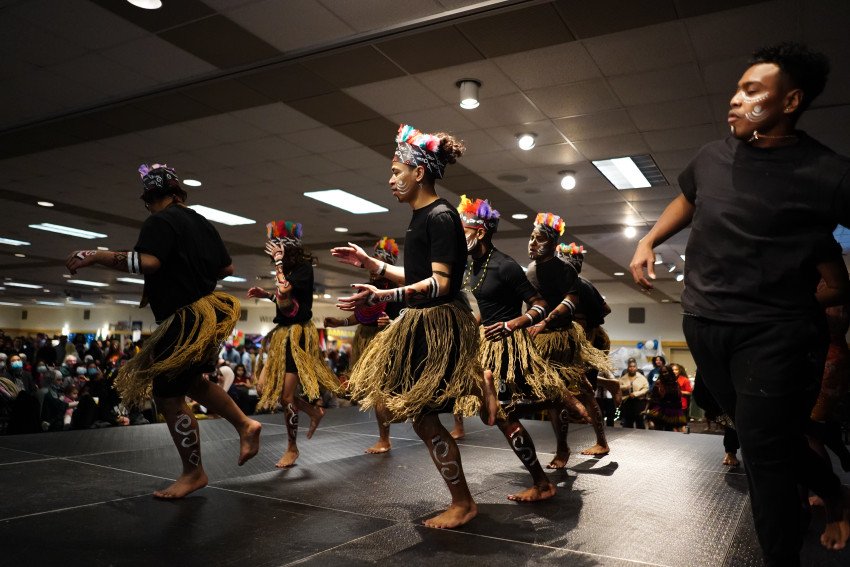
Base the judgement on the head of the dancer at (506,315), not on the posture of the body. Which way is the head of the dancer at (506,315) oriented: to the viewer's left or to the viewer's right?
to the viewer's left

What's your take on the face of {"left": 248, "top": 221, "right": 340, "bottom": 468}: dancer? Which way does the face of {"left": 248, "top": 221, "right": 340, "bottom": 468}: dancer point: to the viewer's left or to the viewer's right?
to the viewer's left

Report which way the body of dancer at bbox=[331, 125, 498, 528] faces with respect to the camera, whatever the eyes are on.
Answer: to the viewer's left

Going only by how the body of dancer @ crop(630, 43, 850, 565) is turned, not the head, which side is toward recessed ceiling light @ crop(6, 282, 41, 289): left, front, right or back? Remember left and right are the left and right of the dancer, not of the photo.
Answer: right

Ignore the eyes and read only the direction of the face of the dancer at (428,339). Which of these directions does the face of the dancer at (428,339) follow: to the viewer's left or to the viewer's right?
to the viewer's left

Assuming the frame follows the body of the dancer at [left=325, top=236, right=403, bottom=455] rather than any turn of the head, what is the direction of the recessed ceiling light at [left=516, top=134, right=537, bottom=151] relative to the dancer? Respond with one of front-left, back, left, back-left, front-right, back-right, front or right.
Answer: back-right

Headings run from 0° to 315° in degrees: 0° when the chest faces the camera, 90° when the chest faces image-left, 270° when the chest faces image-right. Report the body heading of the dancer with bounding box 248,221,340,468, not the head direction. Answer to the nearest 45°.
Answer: approximately 45°

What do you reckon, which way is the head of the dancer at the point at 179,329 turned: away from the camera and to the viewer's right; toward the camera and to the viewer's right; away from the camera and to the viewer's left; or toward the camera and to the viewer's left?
away from the camera and to the viewer's left

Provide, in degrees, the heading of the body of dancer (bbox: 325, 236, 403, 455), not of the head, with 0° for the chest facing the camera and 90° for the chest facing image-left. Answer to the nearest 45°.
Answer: approximately 90°

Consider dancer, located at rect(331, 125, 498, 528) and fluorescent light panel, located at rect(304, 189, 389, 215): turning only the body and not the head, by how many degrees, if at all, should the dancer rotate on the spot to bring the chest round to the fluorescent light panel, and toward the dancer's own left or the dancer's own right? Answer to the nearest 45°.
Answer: approximately 90° to the dancer's own right

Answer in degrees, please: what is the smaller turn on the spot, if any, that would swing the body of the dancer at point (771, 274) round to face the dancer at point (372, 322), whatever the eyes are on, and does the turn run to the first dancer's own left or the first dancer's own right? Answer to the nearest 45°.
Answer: approximately 90° to the first dancer's own right

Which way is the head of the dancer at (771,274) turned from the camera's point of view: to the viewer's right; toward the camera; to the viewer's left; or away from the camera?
to the viewer's left
